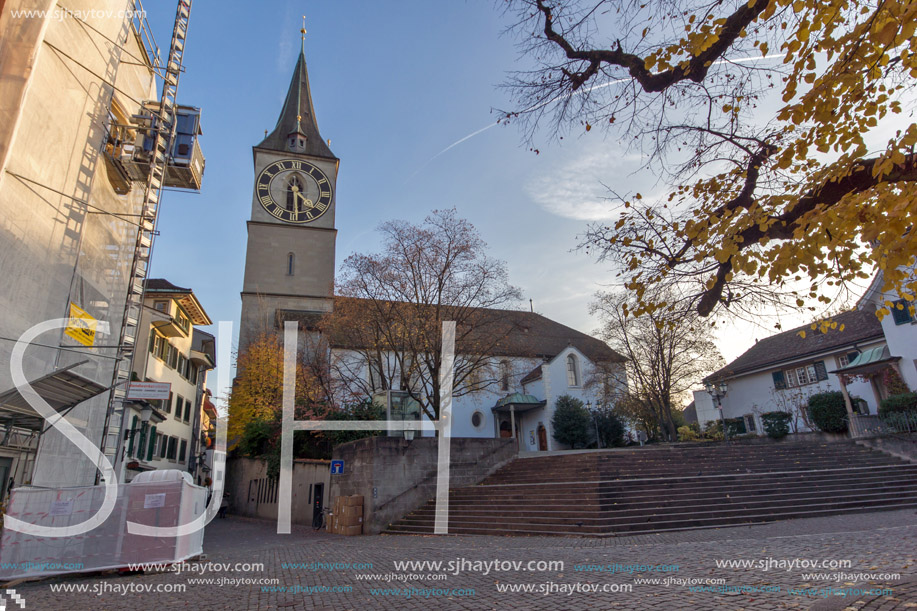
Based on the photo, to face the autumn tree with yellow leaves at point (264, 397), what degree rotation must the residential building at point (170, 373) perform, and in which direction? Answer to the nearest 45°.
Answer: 0° — it already faces it

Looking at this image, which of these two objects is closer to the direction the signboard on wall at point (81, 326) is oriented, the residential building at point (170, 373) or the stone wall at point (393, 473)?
the stone wall

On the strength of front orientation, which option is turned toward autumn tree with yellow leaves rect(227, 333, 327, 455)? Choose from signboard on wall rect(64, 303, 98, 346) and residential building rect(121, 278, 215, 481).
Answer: the residential building

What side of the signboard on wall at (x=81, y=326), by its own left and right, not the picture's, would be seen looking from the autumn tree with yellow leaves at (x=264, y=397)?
left

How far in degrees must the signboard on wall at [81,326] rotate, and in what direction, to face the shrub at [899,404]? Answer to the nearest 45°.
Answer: approximately 45° to its left

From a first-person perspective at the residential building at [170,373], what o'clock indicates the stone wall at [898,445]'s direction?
The stone wall is roughly at 12 o'clock from the residential building.

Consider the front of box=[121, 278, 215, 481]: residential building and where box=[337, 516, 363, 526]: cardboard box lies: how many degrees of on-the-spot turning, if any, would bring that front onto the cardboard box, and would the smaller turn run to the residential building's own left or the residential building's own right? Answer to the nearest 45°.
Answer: approximately 45° to the residential building's own right

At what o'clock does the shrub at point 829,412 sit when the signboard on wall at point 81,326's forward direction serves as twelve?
The shrub is roughly at 11 o'clock from the signboard on wall.

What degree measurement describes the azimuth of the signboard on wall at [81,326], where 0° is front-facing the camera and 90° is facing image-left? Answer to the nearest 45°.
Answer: approximately 315°

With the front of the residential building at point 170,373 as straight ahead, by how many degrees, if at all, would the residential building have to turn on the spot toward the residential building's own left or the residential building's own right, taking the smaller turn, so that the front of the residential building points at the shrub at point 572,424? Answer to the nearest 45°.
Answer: approximately 45° to the residential building's own left

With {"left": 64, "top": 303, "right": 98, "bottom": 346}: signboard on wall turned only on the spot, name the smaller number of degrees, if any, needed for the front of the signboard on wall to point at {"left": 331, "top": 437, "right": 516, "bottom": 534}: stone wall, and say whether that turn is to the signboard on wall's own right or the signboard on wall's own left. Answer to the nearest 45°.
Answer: approximately 45° to the signboard on wall's own left

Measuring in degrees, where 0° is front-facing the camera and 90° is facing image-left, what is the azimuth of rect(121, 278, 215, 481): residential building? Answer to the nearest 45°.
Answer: approximately 315°
